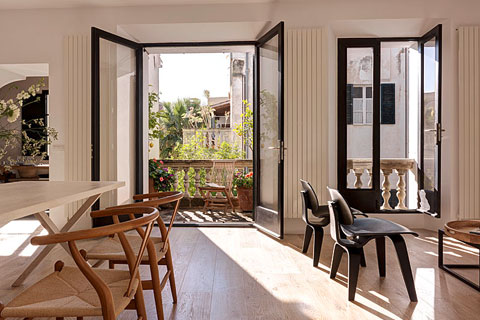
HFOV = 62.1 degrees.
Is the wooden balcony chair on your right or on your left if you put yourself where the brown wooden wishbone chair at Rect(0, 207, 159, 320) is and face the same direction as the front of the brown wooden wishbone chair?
on your right

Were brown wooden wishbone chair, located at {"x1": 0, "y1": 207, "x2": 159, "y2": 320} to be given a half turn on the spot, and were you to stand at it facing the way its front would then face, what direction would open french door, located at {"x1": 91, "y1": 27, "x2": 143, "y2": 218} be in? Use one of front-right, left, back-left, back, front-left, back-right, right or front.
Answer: left

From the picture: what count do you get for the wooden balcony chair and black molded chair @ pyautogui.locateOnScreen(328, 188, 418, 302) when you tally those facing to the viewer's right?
1

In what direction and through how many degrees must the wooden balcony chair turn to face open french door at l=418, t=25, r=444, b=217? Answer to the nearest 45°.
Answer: approximately 90° to its left

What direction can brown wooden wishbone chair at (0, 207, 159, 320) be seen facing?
to the viewer's left

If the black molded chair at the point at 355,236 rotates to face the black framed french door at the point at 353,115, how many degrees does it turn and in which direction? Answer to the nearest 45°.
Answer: approximately 90° to its left

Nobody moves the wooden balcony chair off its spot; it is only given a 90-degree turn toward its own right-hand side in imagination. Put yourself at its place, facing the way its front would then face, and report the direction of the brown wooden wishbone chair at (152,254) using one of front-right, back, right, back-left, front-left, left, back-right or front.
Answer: back-left

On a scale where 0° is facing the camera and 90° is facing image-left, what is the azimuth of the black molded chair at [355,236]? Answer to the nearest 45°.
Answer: approximately 270°

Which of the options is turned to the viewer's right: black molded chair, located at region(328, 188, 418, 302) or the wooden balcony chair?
the black molded chair

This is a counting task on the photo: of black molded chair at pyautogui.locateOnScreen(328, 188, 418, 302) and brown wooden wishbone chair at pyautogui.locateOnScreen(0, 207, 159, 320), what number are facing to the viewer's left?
1

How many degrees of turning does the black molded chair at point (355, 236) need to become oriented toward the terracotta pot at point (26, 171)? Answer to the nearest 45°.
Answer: approximately 135° to its left

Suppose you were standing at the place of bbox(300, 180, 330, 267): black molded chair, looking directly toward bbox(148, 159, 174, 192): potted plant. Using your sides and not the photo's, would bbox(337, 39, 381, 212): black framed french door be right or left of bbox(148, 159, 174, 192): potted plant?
right

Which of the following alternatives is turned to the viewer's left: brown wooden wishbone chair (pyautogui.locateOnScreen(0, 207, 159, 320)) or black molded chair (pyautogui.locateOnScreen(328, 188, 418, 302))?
the brown wooden wishbone chair

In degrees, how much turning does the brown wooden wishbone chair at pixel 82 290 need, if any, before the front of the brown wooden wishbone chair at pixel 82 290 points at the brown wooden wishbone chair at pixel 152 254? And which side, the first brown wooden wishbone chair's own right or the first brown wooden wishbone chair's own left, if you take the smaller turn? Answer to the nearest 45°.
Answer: approximately 135° to the first brown wooden wishbone chair's own right

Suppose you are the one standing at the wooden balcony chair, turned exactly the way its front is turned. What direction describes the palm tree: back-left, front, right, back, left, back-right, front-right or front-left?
back-right

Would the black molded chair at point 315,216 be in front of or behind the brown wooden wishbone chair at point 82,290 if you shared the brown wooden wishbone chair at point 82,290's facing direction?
behind

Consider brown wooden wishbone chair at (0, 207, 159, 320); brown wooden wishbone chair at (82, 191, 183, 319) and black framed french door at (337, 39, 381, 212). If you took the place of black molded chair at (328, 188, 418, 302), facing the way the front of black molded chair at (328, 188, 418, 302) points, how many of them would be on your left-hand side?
1
